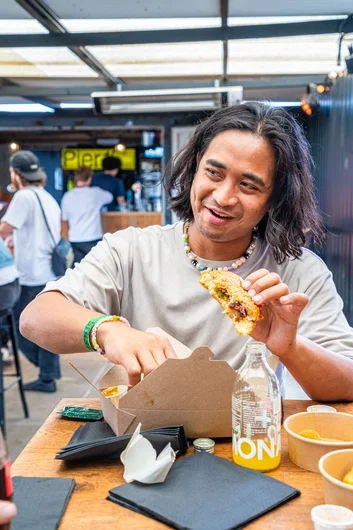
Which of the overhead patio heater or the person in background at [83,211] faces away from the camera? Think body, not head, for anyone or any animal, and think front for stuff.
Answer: the person in background

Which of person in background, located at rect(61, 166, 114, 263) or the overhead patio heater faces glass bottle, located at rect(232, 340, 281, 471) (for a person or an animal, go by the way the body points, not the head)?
the overhead patio heater

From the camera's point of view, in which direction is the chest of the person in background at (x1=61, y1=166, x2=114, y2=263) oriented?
away from the camera

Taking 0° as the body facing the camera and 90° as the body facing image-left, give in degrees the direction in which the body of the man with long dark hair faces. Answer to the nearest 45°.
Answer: approximately 0°

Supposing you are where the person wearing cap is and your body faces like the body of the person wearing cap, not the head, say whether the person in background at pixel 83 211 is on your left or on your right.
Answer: on your right

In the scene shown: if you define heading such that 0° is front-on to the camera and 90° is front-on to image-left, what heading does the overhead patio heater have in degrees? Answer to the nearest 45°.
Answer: approximately 0°

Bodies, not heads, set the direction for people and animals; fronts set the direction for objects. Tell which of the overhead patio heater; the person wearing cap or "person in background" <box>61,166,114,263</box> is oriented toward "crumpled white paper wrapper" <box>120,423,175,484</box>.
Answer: the overhead patio heater
